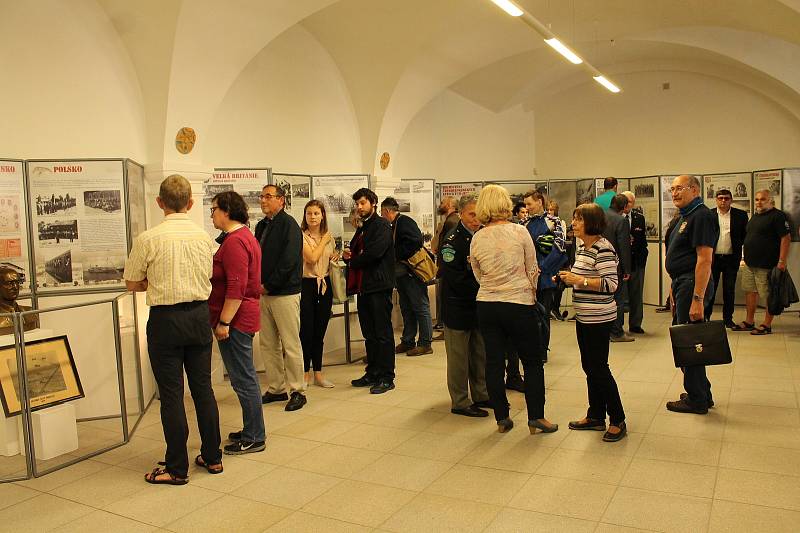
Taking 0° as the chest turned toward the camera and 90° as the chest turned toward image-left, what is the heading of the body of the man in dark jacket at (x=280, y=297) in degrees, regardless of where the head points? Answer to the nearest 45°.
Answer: approximately 45°

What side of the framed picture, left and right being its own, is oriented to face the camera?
front

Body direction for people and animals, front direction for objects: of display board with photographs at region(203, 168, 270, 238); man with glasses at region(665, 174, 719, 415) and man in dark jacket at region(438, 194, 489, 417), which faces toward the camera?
the display board with photographs

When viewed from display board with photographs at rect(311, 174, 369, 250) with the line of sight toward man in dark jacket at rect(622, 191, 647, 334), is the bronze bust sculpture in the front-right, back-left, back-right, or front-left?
back-right

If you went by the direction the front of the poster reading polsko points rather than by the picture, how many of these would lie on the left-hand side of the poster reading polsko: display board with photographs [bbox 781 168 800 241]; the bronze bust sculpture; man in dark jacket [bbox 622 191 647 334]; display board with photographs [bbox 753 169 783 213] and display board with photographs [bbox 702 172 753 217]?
4

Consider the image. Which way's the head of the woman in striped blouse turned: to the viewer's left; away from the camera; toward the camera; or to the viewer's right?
to the viewer's left

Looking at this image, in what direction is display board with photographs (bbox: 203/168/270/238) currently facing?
toward the camera

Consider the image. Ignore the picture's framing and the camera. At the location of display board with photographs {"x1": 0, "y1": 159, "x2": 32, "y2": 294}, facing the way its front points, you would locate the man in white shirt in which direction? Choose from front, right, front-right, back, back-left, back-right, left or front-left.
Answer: left

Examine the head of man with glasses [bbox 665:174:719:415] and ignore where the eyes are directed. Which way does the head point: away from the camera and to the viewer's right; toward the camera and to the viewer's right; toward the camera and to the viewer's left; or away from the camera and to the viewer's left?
toward the camera and to the viewer's left

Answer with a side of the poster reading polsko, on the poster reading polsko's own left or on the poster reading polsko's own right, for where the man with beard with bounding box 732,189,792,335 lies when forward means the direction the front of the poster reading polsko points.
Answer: on the poster reading polsko's own left

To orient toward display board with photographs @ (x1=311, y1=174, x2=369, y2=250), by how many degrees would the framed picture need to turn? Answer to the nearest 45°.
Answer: approximately 135° to its left

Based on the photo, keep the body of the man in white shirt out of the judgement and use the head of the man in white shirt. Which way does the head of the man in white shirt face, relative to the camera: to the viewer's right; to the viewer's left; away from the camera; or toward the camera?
toward the camera

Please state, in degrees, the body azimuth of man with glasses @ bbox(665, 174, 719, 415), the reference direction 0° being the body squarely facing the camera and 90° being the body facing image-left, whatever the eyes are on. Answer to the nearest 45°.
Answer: approximately 90°

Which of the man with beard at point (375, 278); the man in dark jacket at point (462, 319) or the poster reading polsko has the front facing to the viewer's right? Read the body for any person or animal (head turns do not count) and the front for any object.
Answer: the man in dark jacket
